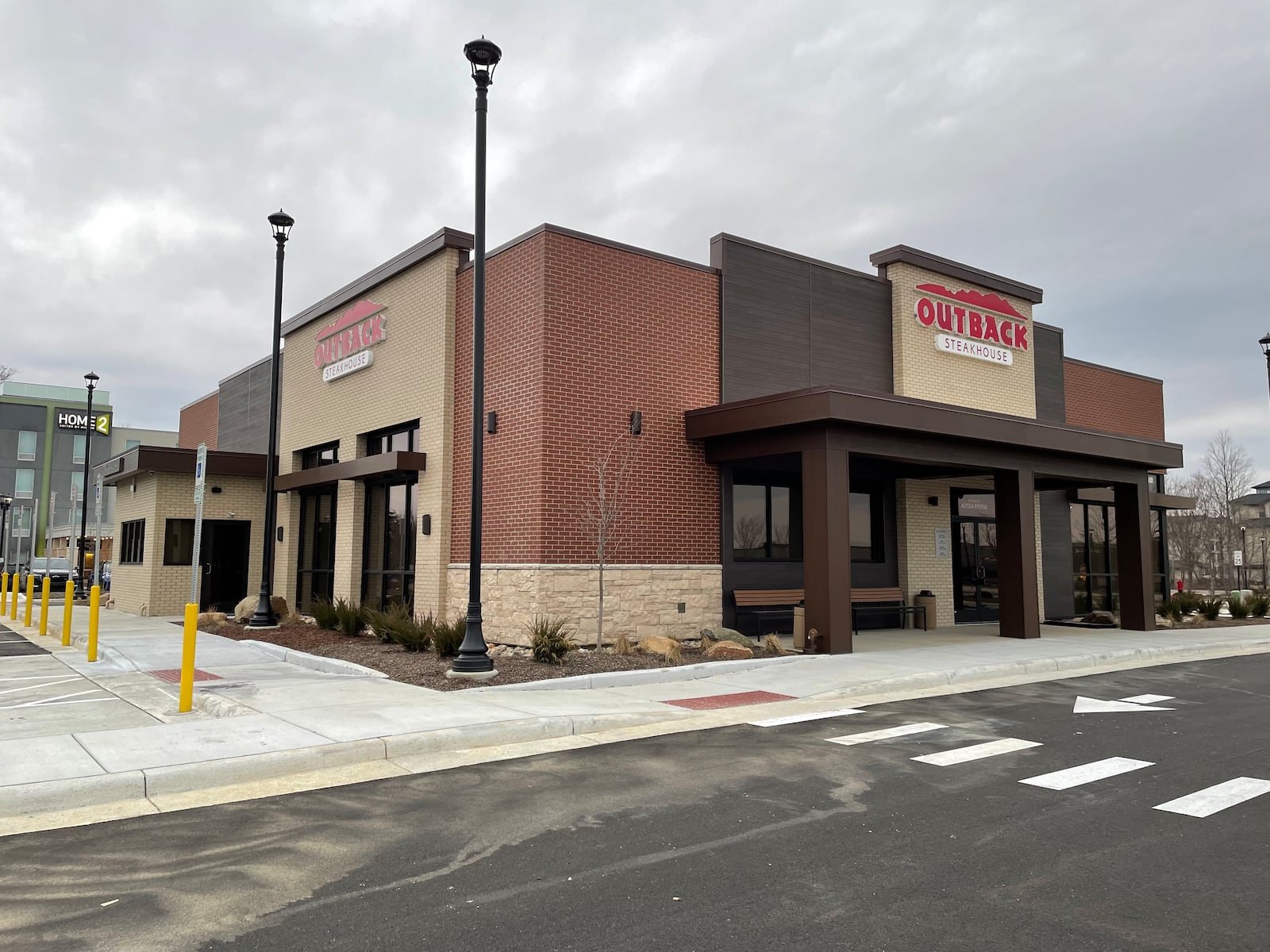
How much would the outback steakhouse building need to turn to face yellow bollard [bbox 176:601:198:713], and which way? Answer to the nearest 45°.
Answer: approximately 90° to its right

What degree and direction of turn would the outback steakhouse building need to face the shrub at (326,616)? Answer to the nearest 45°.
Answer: approximately 135° to its right

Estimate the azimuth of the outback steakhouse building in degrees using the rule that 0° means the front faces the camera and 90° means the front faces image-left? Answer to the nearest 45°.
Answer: approximately 315°

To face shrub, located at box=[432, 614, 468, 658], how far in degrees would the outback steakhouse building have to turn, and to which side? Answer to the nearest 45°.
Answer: approximately 90° to its right

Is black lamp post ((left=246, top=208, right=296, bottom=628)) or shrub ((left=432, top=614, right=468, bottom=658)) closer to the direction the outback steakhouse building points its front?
the shrub

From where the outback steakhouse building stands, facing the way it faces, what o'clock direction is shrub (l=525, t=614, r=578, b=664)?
The shrub is roughly at 2 o'clock from the outback steakhouse building.

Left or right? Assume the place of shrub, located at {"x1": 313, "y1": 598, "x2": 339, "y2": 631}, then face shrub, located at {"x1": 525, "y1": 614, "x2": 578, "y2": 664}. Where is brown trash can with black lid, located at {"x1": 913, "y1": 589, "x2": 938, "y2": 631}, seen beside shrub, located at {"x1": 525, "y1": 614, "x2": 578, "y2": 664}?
left
